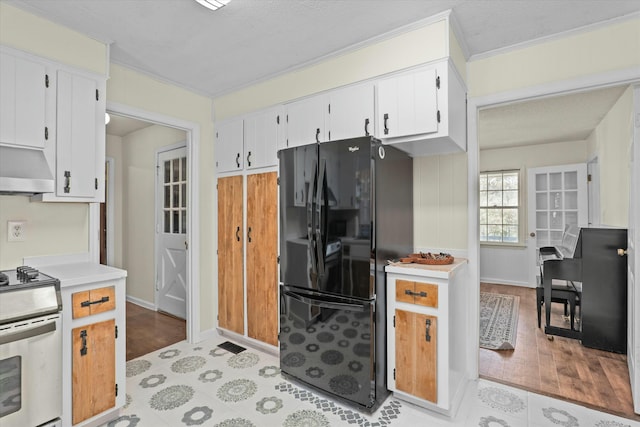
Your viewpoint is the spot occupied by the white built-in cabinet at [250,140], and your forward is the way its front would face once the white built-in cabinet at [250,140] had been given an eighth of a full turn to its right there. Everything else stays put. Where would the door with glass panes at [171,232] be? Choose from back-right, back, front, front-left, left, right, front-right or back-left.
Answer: front-right

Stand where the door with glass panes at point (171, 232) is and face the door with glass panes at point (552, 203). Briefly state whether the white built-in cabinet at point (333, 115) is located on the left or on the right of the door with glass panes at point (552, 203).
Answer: right

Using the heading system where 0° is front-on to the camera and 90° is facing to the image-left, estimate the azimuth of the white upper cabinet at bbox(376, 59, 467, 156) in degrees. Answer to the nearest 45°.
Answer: approximately 45°

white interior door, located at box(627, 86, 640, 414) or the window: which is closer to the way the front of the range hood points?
the white interior door

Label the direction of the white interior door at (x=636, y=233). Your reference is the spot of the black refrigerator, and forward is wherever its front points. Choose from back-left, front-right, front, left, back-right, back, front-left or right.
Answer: back-left

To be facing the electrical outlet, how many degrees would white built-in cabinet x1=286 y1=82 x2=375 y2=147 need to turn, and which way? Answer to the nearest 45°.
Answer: approximately 45° to its right

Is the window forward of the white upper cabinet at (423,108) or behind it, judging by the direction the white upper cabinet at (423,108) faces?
behind

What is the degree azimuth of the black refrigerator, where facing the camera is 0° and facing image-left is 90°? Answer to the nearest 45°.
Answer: approximately 45°
